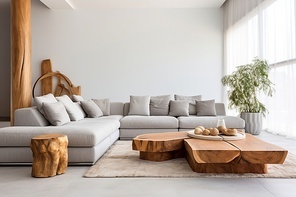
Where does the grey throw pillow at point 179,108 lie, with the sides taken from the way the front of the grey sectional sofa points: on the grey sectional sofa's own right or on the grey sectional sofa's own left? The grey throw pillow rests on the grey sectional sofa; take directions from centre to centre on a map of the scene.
on the grey sectional sofa's own left

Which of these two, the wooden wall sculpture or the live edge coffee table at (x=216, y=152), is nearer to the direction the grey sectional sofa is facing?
the live edge coffee table

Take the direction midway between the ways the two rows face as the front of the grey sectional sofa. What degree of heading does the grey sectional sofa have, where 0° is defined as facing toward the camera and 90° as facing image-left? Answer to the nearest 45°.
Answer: approximately 315°

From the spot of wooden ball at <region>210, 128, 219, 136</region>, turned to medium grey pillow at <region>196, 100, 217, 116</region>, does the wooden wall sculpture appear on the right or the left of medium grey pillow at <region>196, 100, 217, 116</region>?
left

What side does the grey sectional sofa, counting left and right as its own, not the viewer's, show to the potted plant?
left

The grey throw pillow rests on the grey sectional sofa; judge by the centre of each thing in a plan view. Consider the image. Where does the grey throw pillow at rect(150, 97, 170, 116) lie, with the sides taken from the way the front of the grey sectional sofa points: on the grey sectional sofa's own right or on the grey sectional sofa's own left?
on the grey sectional sofa's own left
